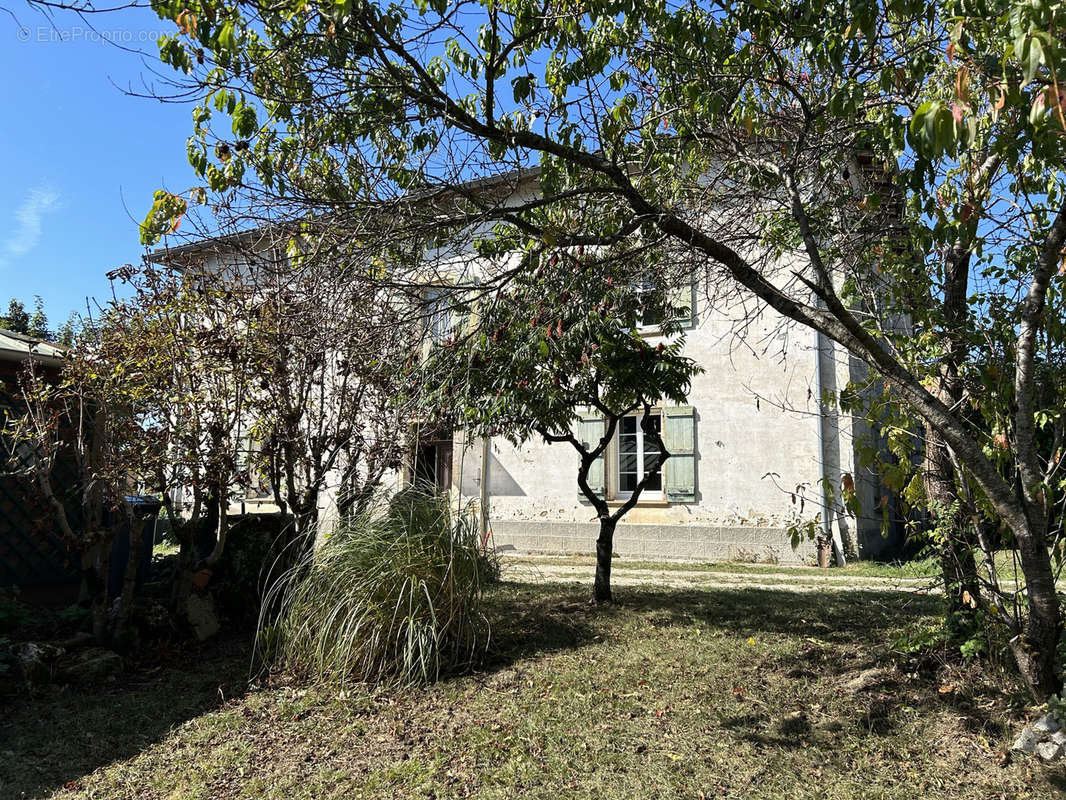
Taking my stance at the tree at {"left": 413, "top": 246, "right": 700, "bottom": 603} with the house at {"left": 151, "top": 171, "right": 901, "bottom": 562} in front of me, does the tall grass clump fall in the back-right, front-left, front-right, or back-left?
back-left

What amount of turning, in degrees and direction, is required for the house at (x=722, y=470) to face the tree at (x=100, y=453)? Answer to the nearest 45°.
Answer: approximately 45° to its right

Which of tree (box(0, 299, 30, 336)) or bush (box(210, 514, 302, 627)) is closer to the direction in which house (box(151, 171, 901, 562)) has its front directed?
the bush

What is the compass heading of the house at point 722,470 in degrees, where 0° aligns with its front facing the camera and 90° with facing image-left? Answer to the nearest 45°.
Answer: approximately 0°

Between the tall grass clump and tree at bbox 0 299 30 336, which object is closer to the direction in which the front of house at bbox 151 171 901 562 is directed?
the tall grass clump
